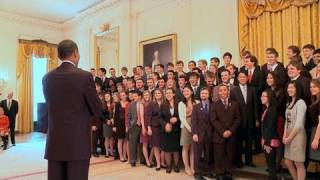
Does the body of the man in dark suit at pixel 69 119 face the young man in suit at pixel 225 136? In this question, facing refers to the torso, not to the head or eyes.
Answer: yes

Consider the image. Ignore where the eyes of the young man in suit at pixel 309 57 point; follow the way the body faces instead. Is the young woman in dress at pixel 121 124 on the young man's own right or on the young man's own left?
on the young man's own right

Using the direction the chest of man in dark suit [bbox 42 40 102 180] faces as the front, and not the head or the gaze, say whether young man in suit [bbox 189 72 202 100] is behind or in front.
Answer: in front

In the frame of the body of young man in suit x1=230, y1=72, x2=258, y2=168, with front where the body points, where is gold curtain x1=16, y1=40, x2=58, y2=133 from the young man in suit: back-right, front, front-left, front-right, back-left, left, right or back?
back-right

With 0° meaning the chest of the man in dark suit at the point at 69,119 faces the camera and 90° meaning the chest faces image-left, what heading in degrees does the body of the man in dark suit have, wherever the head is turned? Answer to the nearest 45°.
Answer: approximately 225°

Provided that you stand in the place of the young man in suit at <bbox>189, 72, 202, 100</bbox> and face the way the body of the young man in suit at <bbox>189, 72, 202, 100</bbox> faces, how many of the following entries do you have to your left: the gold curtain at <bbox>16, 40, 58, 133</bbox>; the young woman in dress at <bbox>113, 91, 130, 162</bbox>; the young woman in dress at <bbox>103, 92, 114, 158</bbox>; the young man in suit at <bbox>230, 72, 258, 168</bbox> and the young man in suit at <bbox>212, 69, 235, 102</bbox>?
2

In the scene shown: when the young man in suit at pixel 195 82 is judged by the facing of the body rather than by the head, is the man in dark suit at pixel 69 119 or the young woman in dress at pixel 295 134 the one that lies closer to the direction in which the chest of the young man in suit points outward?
the man in dark suit

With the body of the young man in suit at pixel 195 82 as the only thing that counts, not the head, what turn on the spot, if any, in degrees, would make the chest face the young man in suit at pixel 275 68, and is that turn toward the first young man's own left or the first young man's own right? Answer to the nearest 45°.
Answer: approximately 90° to the first young man's own left

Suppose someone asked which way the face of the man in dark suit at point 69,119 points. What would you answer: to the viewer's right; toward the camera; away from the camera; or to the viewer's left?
away from the camera

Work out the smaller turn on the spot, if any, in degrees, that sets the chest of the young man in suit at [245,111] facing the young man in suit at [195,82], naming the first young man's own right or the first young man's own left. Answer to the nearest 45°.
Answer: approximately 135° to the first young man's own right

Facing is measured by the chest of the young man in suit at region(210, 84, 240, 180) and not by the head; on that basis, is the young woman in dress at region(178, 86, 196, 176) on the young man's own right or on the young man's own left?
on the young man's own right
